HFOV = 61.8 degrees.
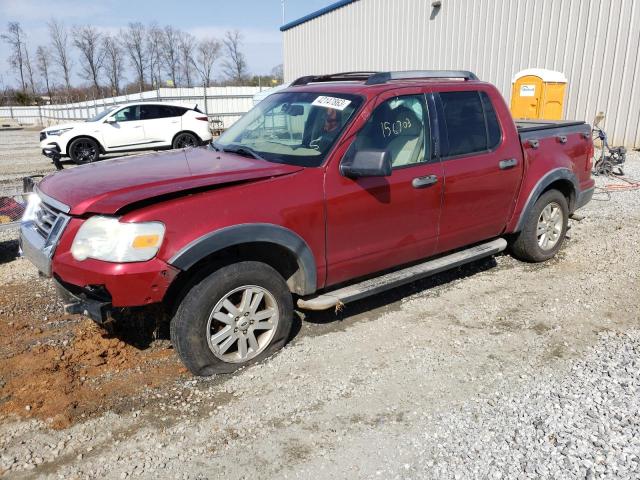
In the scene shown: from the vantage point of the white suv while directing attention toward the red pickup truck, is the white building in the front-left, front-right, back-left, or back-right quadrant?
front-left

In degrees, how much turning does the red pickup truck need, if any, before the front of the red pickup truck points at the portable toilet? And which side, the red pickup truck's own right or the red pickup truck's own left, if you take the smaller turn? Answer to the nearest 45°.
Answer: approximately 180°

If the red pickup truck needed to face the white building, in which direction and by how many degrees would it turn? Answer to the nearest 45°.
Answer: approximately 180°

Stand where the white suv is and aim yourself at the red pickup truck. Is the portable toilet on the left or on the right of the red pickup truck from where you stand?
left

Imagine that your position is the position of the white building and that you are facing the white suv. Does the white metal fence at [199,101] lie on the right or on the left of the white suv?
right

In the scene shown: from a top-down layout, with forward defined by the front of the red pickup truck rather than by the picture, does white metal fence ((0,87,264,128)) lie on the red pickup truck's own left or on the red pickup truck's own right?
on the red pickup truck's own right

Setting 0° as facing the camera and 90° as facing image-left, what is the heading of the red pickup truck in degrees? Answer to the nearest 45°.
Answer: approximately 45°

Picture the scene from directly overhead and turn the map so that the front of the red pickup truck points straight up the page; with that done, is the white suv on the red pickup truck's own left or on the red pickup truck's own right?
on the red pickup truck's own right

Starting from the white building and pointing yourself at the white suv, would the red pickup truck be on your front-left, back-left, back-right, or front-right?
front-left
